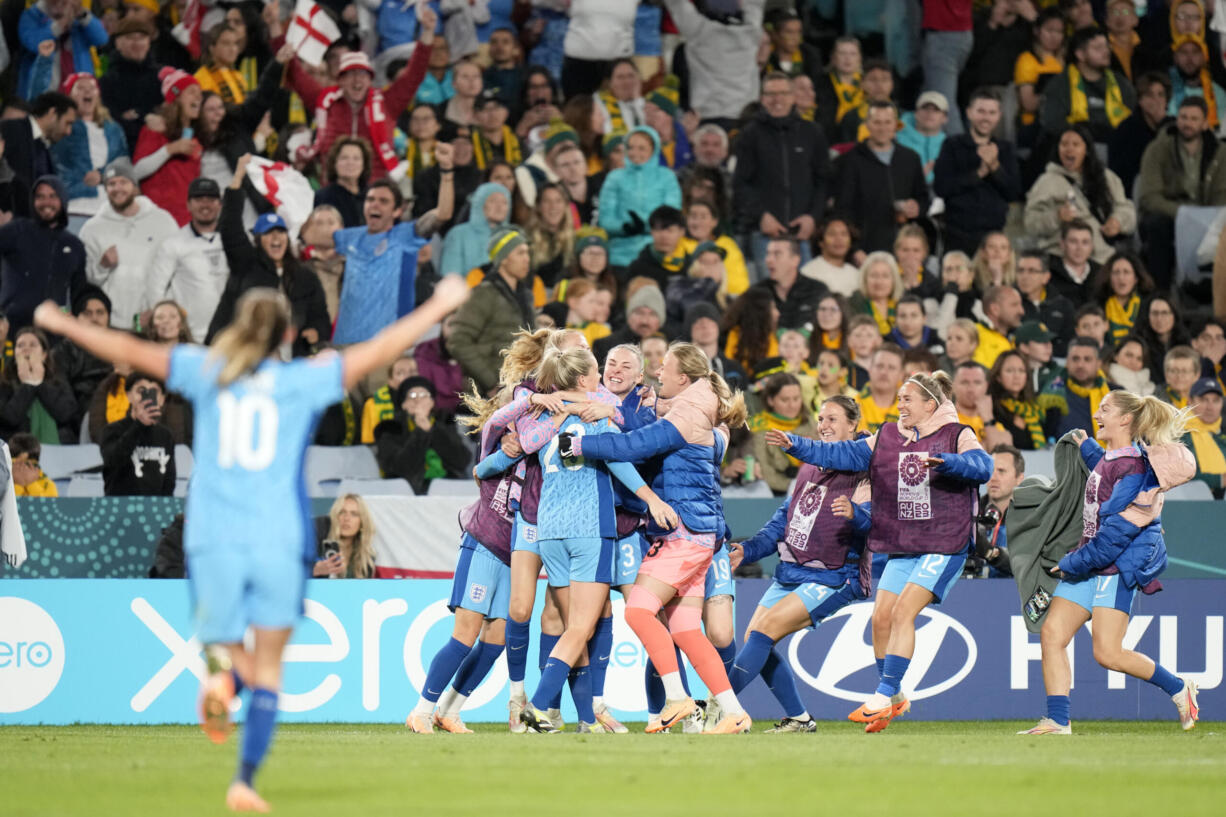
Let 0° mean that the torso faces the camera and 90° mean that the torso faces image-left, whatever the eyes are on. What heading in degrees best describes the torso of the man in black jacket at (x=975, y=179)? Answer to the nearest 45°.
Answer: approximately 0°

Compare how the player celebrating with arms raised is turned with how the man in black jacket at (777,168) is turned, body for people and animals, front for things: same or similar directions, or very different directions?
very different directions

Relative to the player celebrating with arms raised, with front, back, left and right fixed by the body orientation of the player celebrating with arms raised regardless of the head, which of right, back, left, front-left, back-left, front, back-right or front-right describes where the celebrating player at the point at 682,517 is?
front-right

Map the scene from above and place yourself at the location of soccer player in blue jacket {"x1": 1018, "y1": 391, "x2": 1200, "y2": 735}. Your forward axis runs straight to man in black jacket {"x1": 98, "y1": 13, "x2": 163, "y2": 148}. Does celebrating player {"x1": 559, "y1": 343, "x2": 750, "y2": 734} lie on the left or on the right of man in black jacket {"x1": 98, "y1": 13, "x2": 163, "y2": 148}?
left
